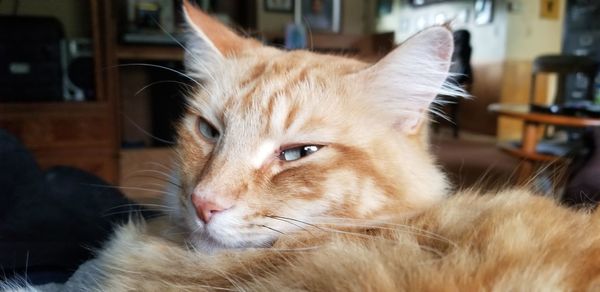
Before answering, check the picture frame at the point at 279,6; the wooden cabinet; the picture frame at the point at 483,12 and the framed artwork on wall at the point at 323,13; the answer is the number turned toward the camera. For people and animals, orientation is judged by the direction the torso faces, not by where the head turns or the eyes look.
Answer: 4

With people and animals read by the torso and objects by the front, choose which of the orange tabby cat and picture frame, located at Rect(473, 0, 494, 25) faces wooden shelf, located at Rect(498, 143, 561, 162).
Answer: the picture frame

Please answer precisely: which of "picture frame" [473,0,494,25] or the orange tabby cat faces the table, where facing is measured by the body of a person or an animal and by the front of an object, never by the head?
the picture frame

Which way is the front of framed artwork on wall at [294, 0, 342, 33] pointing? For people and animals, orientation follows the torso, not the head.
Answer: toward the camera

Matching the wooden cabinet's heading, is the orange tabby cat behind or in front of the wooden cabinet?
in front

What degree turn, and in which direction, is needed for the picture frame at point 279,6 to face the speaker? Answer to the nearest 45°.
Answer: approximately 45° to its right

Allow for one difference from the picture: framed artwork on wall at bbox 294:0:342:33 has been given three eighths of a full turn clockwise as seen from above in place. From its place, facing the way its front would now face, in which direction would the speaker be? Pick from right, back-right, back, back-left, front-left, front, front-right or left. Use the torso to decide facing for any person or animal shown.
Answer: left

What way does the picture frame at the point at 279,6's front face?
toward the camera

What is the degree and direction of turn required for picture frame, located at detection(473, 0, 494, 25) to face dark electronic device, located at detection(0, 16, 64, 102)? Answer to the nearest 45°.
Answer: approximately 45° to its right

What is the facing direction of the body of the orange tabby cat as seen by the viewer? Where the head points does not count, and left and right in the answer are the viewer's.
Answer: facing the viewer and to the left of the viewer

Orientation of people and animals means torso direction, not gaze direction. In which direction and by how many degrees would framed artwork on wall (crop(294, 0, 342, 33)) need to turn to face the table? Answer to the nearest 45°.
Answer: approximately 45° to its left
